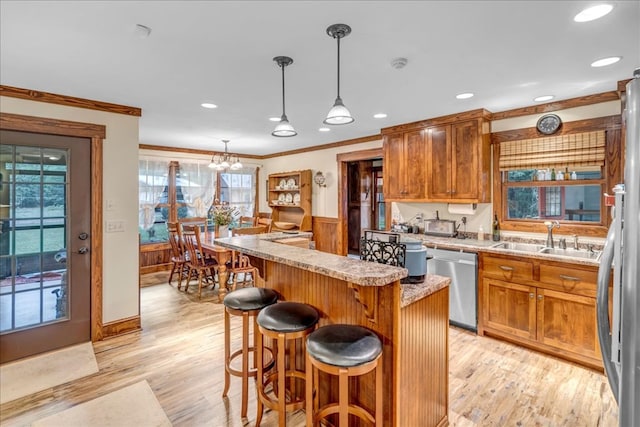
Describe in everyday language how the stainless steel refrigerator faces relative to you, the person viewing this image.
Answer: facing to the left of the viewer

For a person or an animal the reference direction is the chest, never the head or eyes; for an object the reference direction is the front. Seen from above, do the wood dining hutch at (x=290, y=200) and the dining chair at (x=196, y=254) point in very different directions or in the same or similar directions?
very different directions

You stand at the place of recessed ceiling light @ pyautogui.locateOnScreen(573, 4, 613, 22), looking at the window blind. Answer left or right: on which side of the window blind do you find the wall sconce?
left

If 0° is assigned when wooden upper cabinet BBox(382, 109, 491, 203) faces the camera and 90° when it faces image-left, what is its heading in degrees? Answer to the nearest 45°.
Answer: approximately 45°

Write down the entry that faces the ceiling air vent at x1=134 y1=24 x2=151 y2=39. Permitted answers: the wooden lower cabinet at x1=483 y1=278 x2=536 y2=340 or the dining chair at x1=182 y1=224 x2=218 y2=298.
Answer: the wooden lower cabinet

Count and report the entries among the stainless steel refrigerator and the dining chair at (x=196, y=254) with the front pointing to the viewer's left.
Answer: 1

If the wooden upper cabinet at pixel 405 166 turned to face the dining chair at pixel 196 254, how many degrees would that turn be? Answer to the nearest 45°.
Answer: approximately 45° to its right

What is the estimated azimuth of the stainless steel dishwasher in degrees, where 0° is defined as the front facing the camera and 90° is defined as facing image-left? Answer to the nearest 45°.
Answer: approximately 45°
